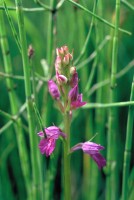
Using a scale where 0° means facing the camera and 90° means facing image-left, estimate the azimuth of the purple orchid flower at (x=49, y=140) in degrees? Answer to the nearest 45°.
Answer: approximately 45°

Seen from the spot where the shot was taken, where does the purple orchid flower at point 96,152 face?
facing to the right of the viewer

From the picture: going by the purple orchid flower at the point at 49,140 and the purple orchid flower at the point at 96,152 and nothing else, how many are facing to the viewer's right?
1

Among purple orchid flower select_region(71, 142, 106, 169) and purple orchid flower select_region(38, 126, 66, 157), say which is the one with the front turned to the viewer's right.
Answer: purple orchid flower select_region(71, 142, 106, 169)
